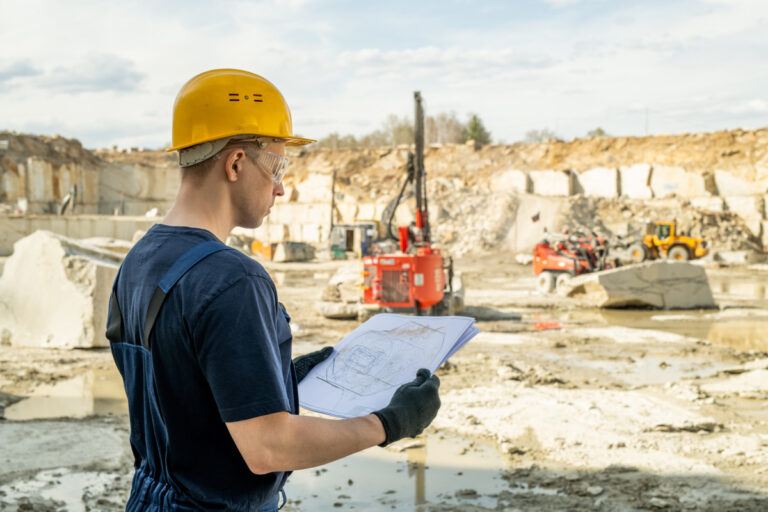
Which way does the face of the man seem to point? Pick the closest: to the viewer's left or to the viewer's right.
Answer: to the viewer's right

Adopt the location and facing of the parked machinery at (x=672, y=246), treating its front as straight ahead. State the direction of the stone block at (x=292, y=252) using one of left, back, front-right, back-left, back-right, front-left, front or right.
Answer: front

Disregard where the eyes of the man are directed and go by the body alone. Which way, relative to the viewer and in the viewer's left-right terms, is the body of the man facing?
facing away from the viewer and to the right of the viewer

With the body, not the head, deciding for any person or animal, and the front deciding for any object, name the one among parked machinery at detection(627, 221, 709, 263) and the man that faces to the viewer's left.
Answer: the parked machinery

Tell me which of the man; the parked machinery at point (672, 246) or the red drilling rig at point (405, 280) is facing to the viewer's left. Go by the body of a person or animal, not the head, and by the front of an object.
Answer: the parked machinery

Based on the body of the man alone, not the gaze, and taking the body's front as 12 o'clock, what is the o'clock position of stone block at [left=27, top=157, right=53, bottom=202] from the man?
The stone block is roughly at 10 o'clock from the man.

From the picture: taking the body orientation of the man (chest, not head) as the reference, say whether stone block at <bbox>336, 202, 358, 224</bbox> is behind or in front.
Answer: in front

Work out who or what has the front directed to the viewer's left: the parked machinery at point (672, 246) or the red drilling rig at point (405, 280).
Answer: the parked machinery

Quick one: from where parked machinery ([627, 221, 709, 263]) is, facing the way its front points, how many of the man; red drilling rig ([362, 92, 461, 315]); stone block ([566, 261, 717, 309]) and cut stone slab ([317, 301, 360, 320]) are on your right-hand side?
0

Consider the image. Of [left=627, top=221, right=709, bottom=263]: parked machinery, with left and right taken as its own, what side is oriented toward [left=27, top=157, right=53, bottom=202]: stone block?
front

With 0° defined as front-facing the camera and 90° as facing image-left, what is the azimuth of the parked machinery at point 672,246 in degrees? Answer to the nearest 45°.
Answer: approximately 90°
